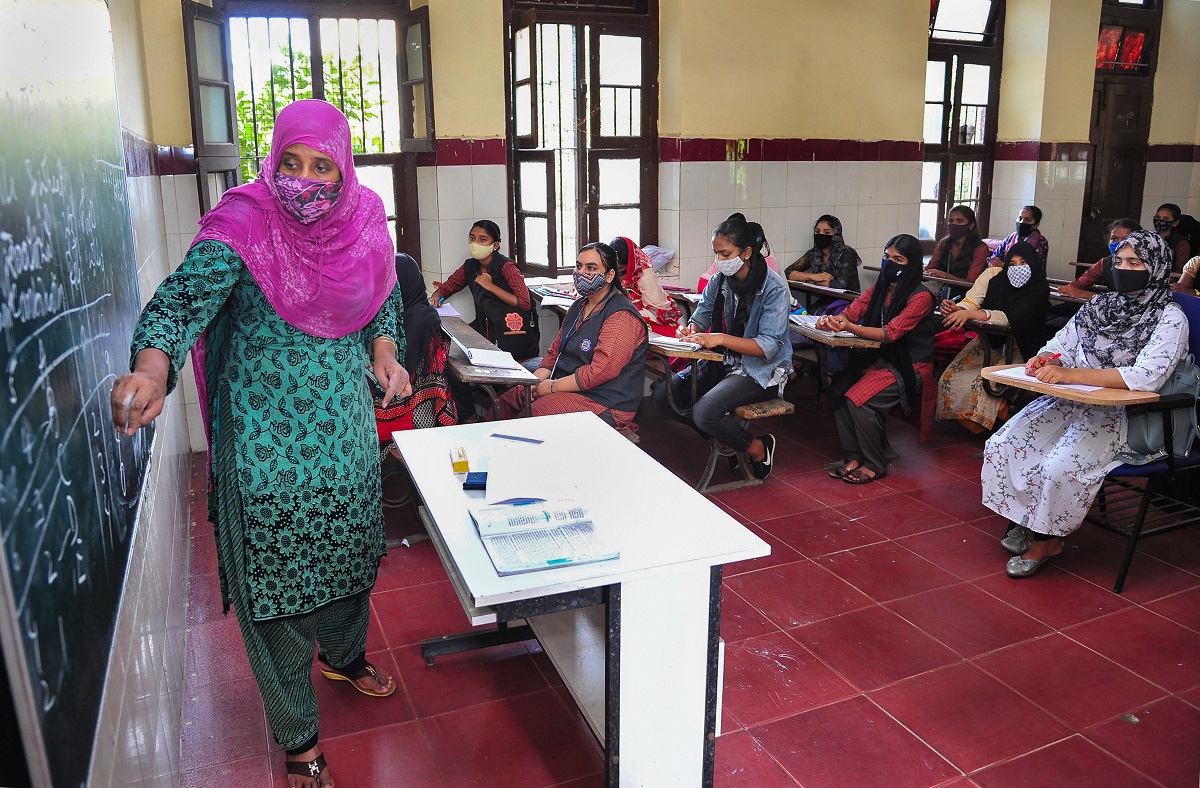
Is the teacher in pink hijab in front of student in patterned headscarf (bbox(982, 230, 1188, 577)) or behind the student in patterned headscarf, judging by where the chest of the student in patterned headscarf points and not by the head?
in front

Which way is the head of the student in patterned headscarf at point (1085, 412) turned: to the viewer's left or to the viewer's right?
to the viewer's left

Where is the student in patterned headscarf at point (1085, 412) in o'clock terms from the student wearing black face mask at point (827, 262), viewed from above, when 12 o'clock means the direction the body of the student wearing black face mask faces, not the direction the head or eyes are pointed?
The student in patterned headscarf is roughly at 10 o'clock from the student wearing black face mask.

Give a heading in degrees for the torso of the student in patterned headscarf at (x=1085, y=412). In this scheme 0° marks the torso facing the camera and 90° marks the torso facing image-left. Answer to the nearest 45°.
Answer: approximately 45°

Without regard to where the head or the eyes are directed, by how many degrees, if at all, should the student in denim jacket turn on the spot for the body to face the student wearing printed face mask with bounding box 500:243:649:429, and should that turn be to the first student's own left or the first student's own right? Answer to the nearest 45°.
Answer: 0° — they already face them

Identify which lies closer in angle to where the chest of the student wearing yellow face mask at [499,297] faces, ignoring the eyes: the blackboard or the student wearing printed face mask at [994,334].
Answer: the blackboard

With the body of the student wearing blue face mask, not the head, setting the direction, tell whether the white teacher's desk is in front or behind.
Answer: in front

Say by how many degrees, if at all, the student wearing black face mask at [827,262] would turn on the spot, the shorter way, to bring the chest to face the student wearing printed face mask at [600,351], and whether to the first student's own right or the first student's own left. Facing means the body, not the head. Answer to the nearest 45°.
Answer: approximately 45° to the first student's own left

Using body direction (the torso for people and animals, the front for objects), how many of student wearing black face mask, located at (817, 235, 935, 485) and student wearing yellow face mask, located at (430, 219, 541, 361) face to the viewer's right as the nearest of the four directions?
0

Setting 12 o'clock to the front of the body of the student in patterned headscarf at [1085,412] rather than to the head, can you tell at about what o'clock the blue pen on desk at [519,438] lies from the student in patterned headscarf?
The blue pen on desk is roughly at 12 o'clock from the student in patterned headscarf.

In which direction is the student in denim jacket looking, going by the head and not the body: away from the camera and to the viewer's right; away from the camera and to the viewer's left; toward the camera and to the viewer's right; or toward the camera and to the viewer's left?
toward the camera and to the viewer's left

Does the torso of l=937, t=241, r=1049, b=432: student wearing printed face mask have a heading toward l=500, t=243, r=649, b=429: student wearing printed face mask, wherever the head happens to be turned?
yes

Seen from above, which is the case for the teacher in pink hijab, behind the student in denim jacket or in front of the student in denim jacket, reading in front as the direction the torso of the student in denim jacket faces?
in front
